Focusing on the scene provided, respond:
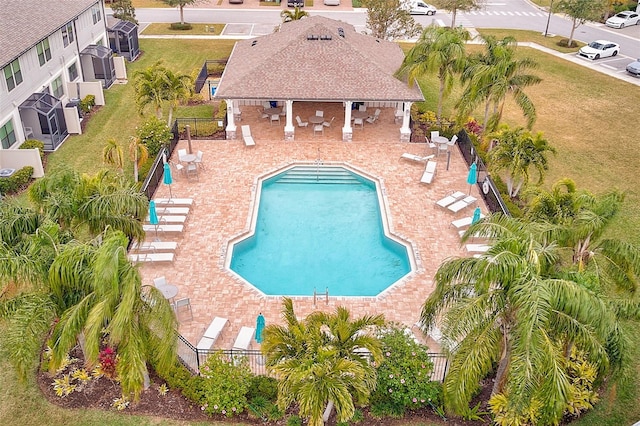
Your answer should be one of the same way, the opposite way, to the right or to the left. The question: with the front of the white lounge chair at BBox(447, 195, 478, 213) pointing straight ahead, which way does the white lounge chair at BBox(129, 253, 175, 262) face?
the opposite way

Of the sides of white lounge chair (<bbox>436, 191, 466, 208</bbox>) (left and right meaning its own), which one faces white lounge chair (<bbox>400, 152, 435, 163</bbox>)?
right

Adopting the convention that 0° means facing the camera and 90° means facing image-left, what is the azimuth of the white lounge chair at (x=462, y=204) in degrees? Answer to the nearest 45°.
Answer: approximately 45°

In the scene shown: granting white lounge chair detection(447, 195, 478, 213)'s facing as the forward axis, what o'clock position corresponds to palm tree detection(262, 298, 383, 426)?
The palm tree is roughly at 11 o'clock from the white lounge chair.

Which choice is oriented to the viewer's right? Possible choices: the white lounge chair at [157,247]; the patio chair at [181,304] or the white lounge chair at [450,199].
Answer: the white lounge chair at [157,247]

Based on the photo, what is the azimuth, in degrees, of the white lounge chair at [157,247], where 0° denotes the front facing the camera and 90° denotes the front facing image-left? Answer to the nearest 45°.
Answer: approximately 270°

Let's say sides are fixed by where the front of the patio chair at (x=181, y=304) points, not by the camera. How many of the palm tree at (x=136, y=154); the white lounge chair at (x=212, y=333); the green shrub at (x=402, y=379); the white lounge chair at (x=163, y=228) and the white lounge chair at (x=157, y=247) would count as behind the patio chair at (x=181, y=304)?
2

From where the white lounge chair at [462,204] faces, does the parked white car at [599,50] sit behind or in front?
behind

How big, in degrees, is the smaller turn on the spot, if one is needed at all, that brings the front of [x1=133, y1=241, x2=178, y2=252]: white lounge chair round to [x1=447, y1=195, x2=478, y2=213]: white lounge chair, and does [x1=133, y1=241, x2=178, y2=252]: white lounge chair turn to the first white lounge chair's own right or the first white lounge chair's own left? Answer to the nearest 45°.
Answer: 0° — it already faces it

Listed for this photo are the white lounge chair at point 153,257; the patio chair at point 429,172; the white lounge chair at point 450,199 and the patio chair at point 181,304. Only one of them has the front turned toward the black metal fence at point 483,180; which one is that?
the white lounge chair at point 153,257

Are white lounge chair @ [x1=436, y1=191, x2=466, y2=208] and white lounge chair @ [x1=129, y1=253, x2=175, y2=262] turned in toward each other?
yes

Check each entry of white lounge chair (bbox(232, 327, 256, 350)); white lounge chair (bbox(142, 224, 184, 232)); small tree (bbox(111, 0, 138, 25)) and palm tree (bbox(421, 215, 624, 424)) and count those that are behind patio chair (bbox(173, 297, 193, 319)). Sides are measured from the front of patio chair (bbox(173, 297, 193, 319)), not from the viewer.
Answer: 2

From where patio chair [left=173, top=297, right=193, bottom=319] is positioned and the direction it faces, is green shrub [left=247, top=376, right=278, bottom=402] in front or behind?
behind

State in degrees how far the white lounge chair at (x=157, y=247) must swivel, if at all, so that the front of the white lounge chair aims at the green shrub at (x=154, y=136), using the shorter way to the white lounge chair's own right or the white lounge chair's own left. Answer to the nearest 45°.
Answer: approximately 90° to the white lounge chair's own left

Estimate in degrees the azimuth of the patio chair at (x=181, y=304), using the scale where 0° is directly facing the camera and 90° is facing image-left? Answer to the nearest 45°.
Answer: approximately 135°

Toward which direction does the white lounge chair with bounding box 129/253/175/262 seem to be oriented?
to the viewer's right
